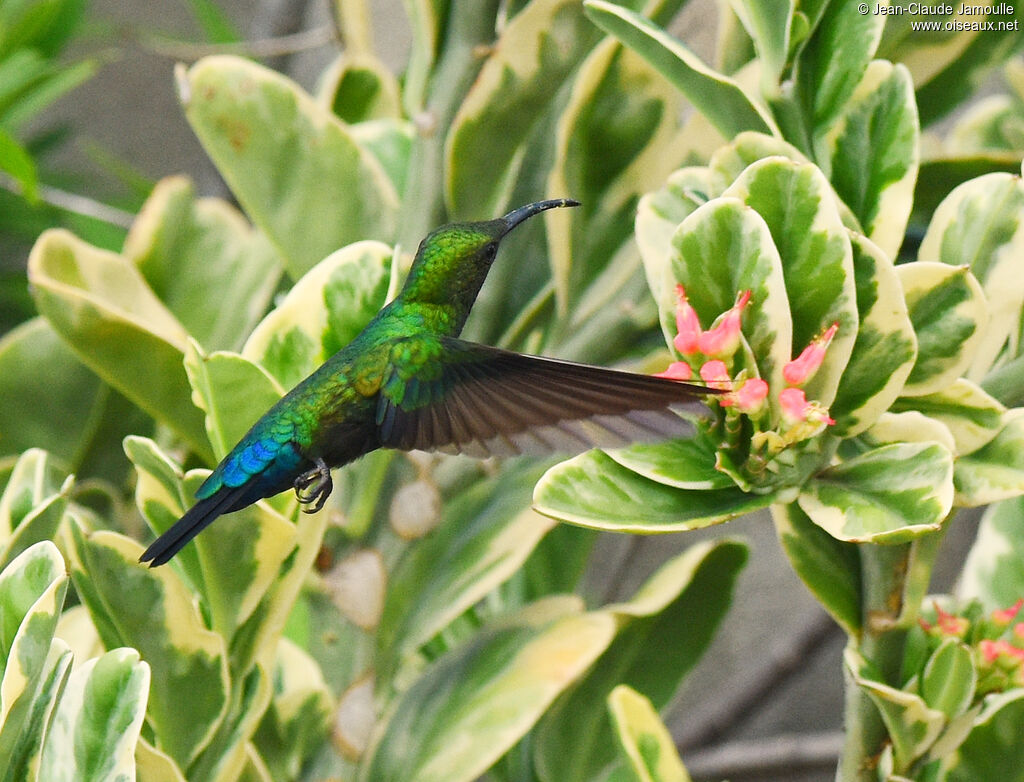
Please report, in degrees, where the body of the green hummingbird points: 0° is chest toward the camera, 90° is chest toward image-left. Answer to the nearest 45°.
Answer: approximately 270°

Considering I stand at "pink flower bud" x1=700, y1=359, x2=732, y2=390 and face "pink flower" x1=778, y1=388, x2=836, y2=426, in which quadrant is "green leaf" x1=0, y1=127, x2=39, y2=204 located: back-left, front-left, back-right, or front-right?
back-left
